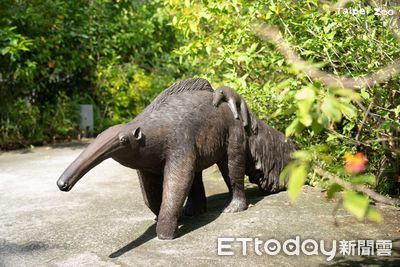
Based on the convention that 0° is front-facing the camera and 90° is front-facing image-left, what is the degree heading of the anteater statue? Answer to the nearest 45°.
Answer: approximately 45°
